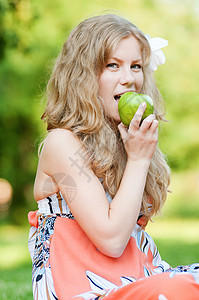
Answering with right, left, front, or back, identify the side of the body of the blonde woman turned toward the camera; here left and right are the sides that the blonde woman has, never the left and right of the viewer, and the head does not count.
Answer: right
